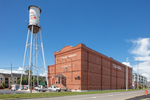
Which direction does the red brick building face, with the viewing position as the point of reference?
facing the viewer and to the left of the viewer
